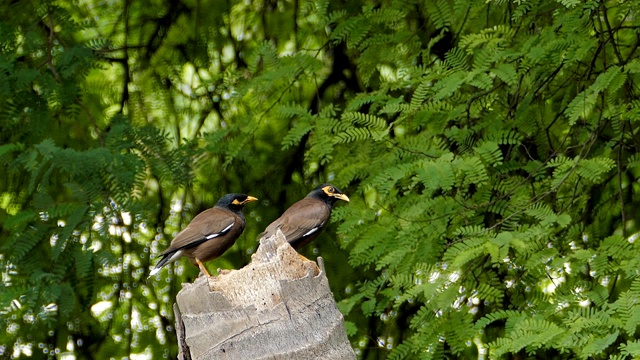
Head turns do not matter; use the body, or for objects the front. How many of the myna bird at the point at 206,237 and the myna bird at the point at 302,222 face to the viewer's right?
2

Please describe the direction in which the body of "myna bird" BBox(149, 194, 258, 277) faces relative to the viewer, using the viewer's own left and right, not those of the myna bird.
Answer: facing to the right of the viewer

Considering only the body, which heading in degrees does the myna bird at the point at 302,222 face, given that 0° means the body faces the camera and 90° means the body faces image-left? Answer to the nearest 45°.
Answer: approximately 270°

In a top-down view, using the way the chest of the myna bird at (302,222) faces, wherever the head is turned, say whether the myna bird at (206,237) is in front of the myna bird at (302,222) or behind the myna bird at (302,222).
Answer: behind

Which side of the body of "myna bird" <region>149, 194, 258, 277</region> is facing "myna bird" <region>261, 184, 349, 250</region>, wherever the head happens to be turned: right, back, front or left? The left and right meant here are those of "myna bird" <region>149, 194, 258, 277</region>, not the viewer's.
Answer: front
